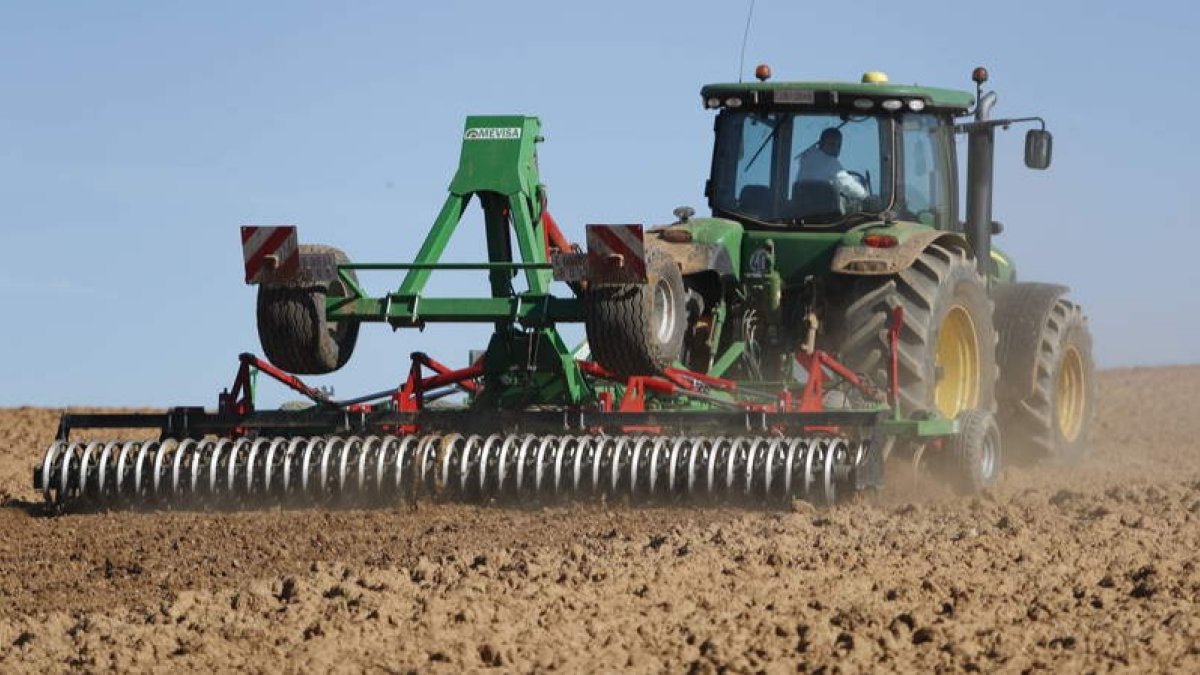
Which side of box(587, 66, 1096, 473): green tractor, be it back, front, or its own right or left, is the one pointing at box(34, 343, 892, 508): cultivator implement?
back

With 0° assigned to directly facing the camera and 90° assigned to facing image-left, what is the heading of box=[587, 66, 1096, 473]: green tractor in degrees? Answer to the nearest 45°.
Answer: approximately 225°
